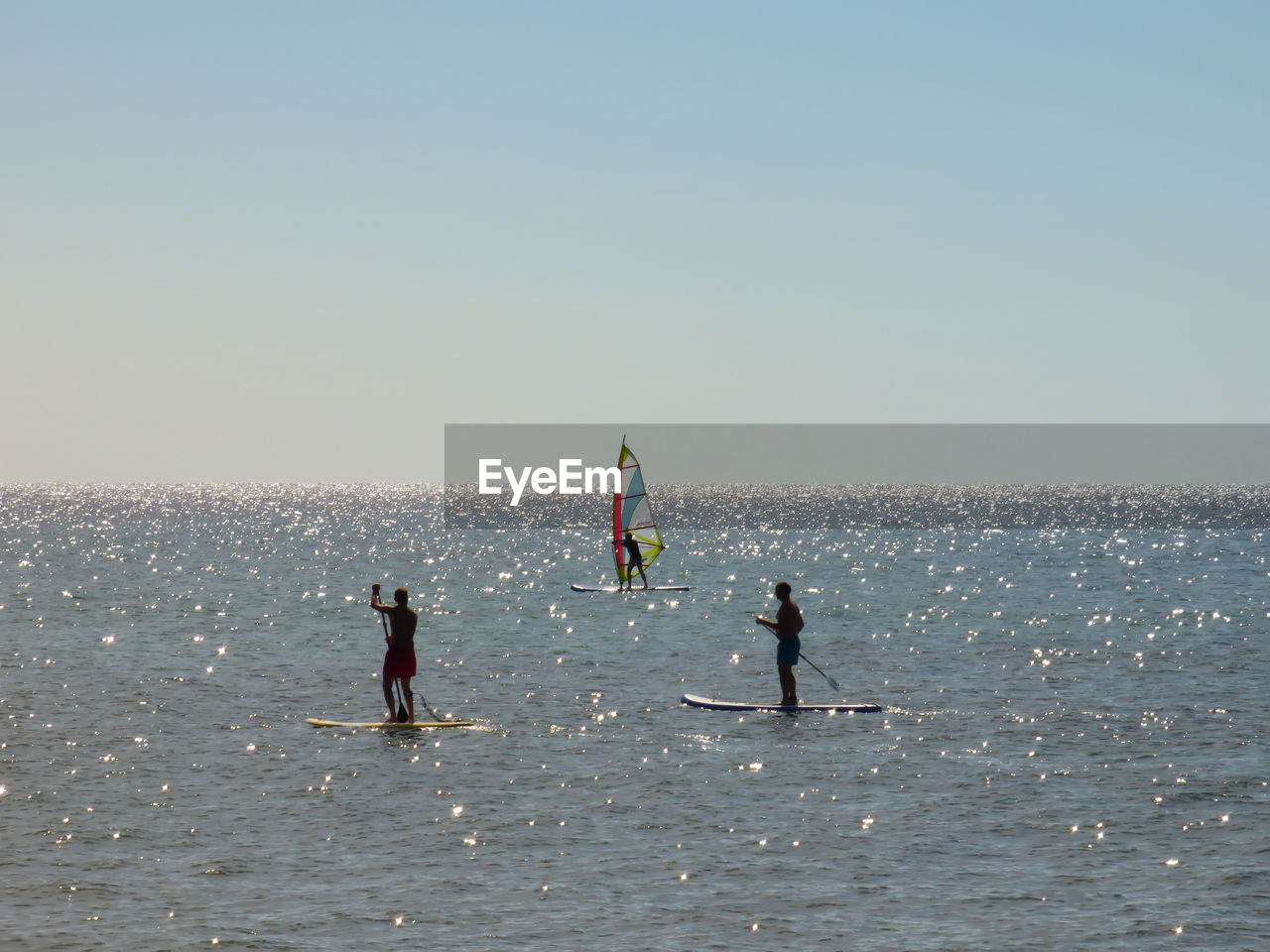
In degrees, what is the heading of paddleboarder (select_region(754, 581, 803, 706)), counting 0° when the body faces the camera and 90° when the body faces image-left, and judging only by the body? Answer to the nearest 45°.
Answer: approximately 90°

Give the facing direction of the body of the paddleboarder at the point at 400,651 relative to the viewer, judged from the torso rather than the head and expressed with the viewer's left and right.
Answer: facing away from the viewer and to the left of the viewer

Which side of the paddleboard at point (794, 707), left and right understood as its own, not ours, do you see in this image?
left

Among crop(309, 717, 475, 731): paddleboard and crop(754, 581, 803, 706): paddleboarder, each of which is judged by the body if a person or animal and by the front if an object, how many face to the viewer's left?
2
